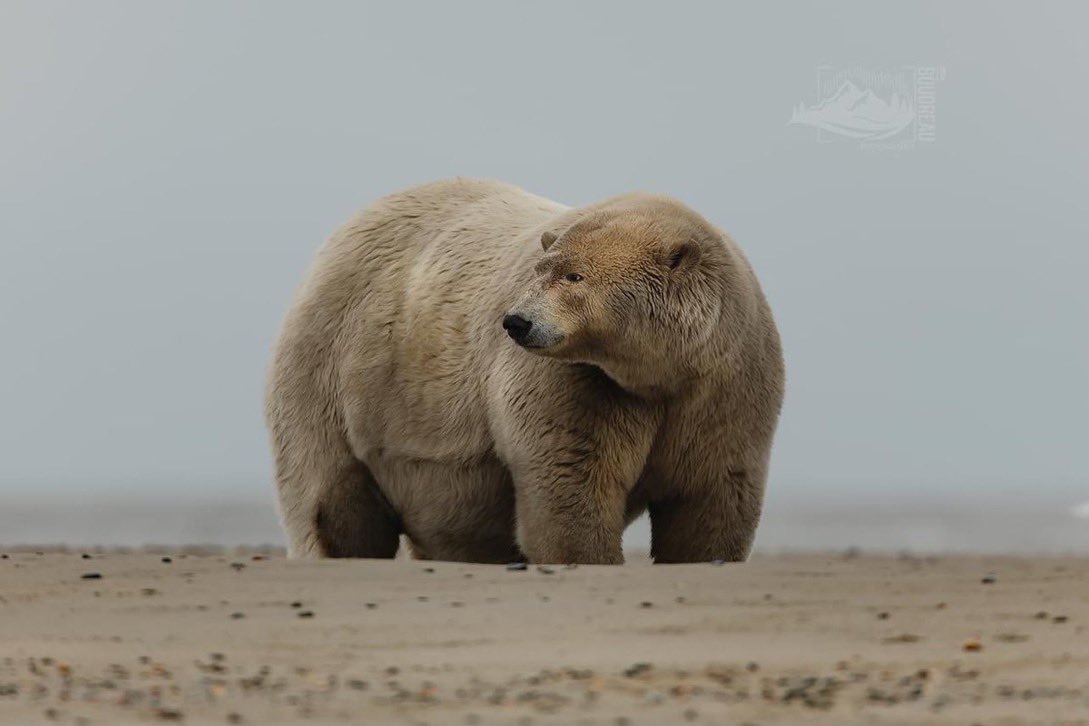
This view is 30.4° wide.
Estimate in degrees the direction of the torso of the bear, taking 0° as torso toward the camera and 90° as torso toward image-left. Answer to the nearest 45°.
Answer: approximately 315°
